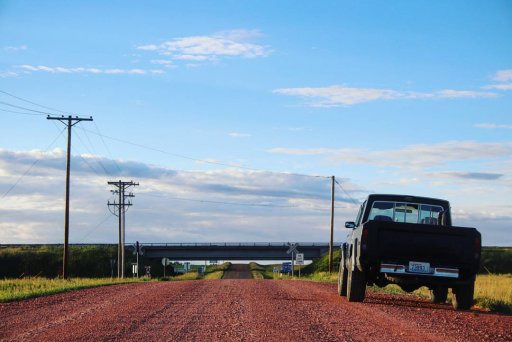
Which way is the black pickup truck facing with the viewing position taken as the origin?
facing away from the viewer
